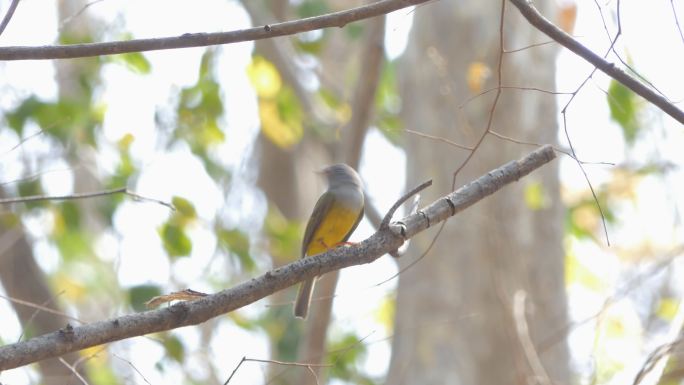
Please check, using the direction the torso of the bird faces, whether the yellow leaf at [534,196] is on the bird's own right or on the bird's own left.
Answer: on the bird's own left

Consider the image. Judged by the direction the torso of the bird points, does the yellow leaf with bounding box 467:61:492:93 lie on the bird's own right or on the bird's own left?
on the bird's own left

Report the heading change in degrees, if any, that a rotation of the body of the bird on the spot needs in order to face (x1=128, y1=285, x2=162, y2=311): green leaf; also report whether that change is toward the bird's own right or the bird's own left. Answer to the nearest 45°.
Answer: approximately 135° to the bird's own right

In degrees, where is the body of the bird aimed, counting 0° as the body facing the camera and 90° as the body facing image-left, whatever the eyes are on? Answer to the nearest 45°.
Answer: approximately 315°

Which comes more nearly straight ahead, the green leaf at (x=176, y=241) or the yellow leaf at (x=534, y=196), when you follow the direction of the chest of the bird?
the yellow leaf

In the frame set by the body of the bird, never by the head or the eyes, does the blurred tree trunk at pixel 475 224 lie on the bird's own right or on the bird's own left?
on the bird's own left

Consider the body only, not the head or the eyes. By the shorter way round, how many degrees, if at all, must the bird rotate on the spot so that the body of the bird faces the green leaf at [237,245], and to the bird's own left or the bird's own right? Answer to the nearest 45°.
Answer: approximately 180°

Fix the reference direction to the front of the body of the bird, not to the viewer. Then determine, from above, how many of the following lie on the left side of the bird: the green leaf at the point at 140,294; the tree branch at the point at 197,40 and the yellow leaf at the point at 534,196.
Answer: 1
